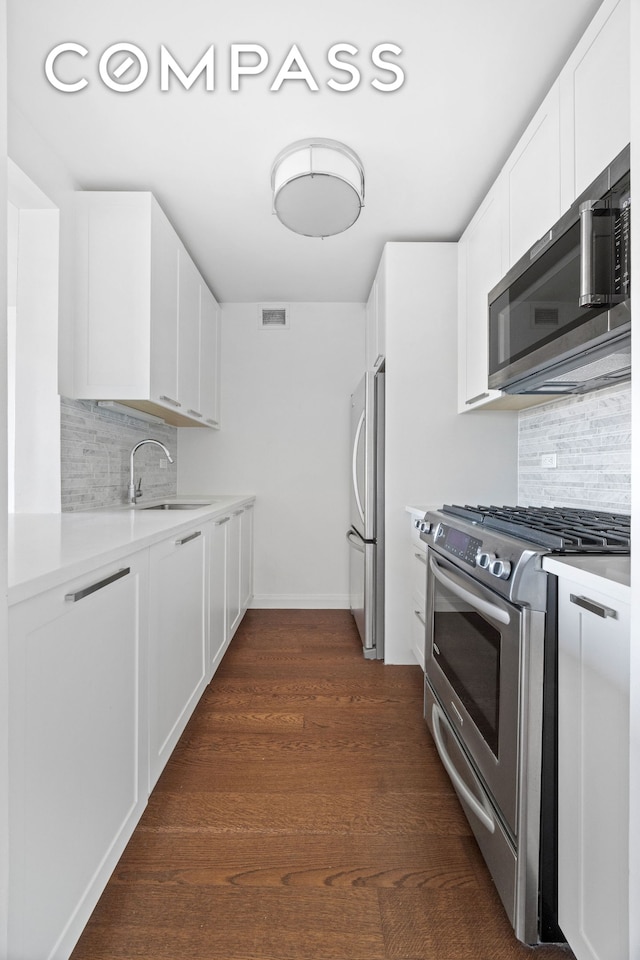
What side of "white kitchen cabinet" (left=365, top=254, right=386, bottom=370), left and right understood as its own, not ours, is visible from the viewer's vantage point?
left

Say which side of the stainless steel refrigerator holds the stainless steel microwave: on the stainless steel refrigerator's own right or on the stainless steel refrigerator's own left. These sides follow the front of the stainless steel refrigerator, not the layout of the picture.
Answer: on the stainless steel refrigerator's own left

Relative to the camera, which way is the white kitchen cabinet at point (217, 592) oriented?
to the viewer's right

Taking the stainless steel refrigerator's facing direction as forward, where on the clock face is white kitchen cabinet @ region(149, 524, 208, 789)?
The white kitchen cabinet is roughly at 10 o'clock from the stainless steel refrigerator.

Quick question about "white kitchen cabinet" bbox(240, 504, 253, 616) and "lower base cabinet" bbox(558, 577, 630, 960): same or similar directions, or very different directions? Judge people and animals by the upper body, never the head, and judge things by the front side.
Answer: very different directions

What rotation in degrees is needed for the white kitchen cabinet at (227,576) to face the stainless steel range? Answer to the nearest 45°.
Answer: approximately 90° to its right

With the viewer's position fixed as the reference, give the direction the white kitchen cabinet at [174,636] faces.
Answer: facing to the right of the viewer

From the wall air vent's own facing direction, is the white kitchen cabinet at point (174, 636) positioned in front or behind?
in front

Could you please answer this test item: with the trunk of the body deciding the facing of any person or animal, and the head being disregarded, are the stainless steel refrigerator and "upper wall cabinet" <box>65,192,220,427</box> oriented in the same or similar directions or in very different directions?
very different directions

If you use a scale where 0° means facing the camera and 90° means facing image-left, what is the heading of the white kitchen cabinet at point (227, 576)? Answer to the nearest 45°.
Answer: approximately 270°
